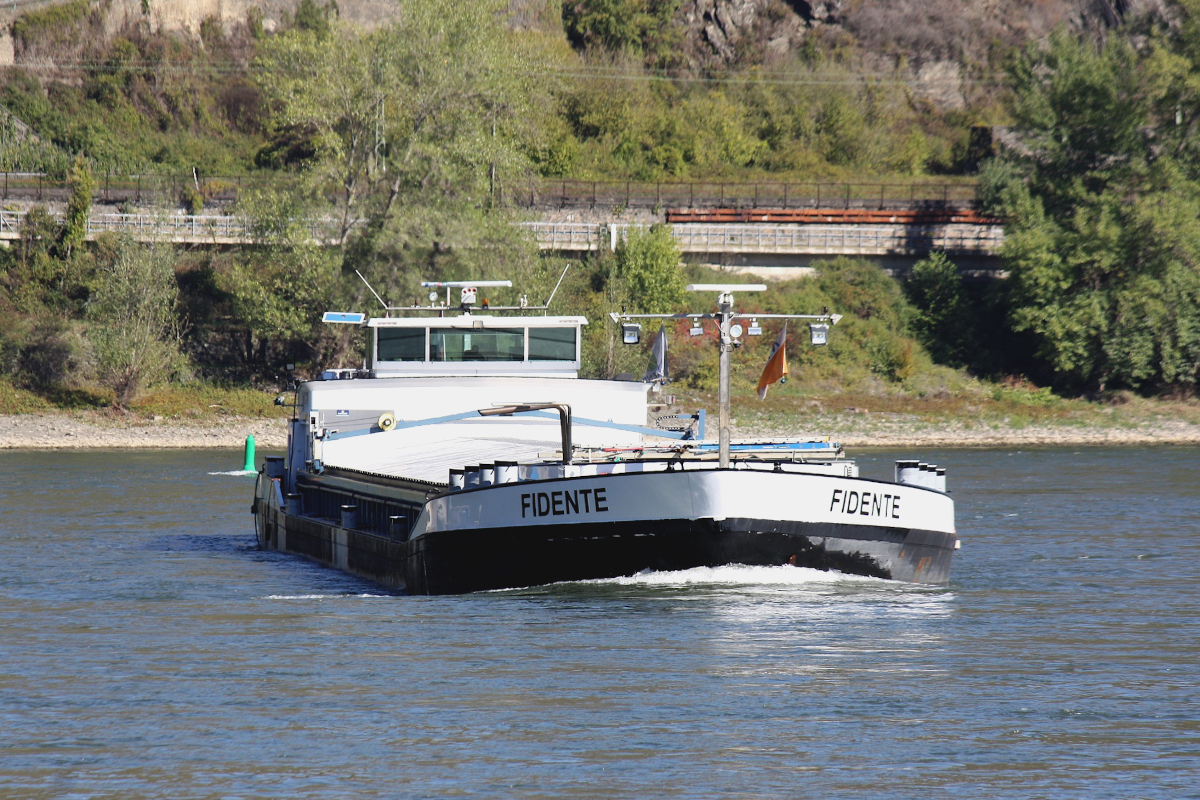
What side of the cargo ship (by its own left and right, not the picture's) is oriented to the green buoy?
back

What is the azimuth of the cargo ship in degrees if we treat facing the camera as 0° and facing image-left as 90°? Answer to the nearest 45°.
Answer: approximately 0°
